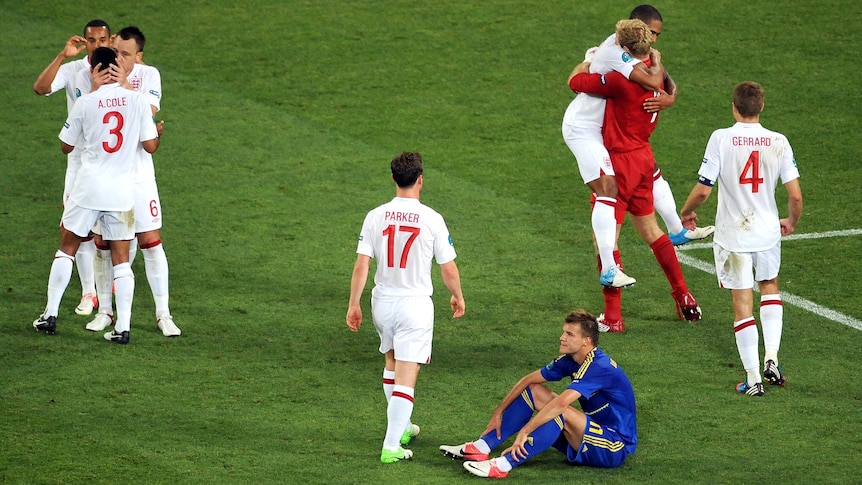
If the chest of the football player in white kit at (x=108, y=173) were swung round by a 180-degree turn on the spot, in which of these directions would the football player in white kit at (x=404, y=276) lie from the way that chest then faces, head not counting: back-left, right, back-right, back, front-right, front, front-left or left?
front-left

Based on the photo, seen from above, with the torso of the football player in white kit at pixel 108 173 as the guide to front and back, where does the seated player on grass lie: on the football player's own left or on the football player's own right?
on the football player's own right

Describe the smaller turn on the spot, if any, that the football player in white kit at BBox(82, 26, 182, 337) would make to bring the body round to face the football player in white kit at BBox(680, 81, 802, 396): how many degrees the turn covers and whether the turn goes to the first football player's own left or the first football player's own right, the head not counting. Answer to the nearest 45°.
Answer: approximately 90° to the first football player's own left

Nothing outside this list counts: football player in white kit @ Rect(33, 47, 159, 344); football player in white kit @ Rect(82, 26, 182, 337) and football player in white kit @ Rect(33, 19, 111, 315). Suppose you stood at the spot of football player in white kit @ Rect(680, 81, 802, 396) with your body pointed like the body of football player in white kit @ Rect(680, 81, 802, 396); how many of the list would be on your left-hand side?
3

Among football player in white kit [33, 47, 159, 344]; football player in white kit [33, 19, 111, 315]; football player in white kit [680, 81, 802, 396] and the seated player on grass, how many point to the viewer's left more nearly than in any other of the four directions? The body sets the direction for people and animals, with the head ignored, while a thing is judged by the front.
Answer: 1

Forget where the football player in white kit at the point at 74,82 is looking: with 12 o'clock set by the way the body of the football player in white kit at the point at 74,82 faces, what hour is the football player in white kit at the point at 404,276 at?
the football player in white kit at the point at 404,276 is roughly at 11 o'clock from the football player in white kit at the point at 74,82.

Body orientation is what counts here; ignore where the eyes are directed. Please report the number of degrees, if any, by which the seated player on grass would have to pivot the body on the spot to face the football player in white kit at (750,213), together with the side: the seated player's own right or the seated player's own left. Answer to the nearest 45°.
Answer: approximately 135° to the seated player's own right

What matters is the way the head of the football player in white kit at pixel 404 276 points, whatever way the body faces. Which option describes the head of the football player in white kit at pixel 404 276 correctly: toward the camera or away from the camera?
away from the camera

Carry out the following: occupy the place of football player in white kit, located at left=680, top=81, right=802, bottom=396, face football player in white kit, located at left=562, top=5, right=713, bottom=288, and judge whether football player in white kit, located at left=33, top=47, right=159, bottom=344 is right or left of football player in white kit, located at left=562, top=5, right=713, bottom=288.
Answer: left

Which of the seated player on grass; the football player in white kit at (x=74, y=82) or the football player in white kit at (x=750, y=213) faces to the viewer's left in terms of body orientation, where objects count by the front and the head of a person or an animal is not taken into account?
the seated player on grass

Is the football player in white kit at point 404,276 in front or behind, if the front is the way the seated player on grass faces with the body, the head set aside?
in front

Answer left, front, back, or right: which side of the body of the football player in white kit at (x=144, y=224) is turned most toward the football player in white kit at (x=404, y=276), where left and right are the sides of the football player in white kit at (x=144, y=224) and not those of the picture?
left

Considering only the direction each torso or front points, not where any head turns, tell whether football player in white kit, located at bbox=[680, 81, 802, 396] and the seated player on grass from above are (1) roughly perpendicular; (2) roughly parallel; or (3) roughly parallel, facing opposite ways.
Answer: roughly perpendicular

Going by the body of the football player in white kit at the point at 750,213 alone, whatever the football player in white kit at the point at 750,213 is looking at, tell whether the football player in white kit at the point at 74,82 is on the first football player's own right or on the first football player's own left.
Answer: on the first football player's own left

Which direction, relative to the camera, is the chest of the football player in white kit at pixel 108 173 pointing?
away from the camera

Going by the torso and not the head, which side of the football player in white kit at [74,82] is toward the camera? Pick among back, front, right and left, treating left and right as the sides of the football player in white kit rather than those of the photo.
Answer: front

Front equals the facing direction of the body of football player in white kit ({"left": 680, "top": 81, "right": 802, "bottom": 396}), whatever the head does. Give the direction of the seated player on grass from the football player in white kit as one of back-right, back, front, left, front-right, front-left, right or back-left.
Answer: back-left
